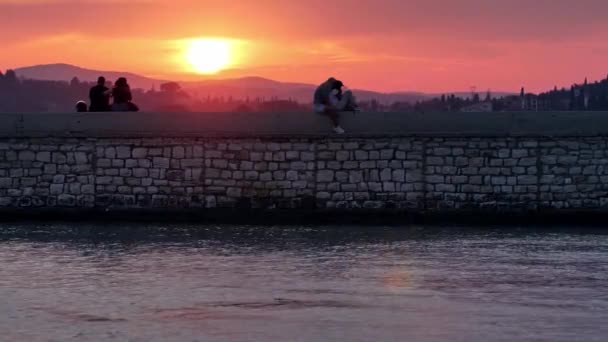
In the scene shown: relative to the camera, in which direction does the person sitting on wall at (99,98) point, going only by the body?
away from the camera

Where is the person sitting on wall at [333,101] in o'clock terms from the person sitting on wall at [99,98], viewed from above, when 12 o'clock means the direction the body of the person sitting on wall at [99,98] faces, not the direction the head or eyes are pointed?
the person sitting on wall at [333,101] is roughly at 4 o'clock from the person sitting on wall at [99,98].

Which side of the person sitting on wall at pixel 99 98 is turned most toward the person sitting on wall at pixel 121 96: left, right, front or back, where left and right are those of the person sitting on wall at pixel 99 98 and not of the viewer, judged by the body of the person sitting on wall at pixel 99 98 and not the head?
right

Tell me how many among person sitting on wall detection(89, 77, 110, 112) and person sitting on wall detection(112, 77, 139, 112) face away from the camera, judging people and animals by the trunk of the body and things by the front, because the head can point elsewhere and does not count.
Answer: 2

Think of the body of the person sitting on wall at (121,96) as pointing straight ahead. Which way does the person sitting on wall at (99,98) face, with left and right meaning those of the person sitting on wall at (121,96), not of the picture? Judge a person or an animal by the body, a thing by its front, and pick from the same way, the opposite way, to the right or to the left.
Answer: the same way

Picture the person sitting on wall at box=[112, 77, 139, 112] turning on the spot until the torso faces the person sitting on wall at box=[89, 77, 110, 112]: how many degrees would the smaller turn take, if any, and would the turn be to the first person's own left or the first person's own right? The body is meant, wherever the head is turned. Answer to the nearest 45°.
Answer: approximately 90° to the first person's own left

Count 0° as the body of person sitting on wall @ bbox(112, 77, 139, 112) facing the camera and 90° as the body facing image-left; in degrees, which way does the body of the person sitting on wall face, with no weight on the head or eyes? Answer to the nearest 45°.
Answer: approximately 180°

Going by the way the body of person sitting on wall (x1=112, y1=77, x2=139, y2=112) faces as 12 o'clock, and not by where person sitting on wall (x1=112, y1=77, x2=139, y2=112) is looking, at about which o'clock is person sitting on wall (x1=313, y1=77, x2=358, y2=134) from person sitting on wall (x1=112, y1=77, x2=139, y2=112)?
person sitting on wall (x1=313, y1=77, x2=358, y2=134) is roughly at 4 o'clock from person sitting on wall (x1=112, y1=77, x2=139, y2=112).
